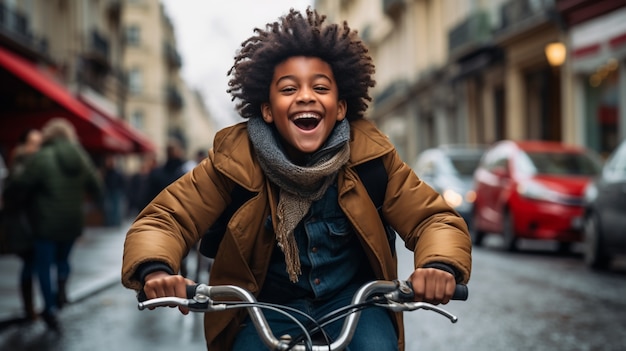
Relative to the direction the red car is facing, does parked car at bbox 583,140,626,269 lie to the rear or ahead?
ahead

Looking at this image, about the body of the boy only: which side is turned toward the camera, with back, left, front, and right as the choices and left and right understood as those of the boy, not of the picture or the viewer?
front

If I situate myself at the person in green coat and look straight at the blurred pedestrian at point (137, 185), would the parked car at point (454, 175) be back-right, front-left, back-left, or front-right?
front-right

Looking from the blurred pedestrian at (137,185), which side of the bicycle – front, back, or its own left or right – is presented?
back

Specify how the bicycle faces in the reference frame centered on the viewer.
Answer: facing the viewer

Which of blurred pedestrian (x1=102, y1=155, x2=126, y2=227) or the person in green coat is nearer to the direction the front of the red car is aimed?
the person in green coat
